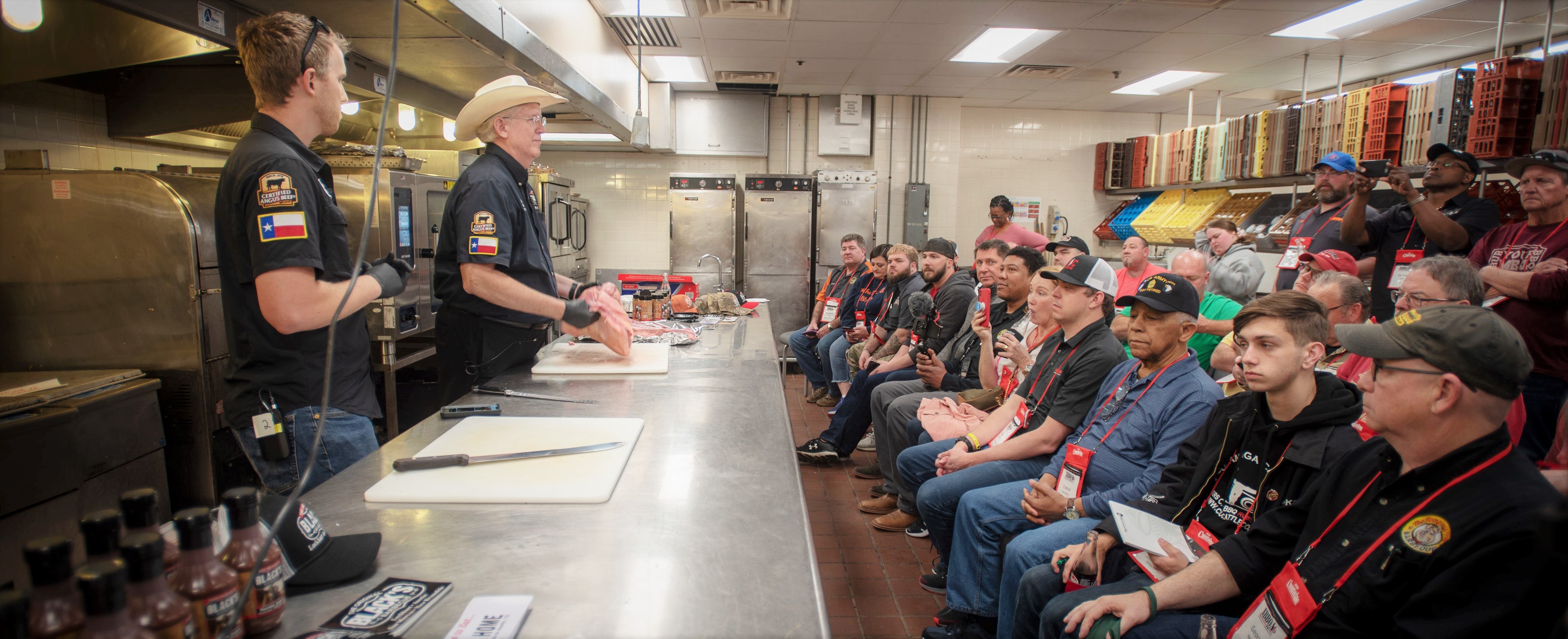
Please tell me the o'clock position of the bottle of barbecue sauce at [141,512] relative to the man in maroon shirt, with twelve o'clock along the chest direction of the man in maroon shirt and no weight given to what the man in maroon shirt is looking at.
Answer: The bottle of barbecue sauce is roughly at 11 o'clock from the man in maroon shirt.

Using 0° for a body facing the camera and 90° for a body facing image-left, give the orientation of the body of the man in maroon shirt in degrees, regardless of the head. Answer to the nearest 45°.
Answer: approximately 45°

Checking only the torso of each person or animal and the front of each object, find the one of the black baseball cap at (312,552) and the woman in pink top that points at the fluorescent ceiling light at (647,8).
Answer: the woman in pink top

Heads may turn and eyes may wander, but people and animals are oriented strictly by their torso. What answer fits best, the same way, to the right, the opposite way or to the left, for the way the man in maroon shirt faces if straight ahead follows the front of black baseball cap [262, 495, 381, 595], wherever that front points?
the opposite way

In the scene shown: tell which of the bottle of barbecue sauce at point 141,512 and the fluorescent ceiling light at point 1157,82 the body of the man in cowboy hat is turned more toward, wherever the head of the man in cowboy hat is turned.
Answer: the fluorescent ceiling light

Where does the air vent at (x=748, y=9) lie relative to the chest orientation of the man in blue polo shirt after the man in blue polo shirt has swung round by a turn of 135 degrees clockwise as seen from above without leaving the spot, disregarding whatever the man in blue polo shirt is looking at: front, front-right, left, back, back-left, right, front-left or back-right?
front-left

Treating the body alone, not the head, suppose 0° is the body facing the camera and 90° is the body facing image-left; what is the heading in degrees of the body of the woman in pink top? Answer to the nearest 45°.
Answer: approximately 45°

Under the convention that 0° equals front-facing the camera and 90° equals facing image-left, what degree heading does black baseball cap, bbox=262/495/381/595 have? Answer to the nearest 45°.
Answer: approximately 315°

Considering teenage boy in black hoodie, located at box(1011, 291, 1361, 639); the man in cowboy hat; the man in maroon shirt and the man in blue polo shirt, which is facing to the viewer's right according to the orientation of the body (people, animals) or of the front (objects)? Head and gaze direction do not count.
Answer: the man in cowboy hat

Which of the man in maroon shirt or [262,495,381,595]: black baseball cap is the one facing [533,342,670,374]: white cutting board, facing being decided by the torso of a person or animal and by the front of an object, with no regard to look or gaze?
the man in maroon shirt

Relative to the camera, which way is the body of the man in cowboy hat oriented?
to the viewer's right

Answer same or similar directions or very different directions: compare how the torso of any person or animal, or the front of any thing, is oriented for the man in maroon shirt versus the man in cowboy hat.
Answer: very different directions

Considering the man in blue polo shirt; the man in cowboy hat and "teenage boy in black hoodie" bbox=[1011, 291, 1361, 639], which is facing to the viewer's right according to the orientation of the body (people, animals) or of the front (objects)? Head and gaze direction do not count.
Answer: the man in cowboy hat

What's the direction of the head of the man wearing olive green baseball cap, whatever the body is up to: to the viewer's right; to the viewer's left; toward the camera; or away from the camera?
to the viewer's left
